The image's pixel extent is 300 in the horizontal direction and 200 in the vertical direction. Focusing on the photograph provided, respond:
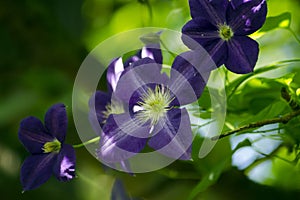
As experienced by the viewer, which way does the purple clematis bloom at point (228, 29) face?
facing the viewer
